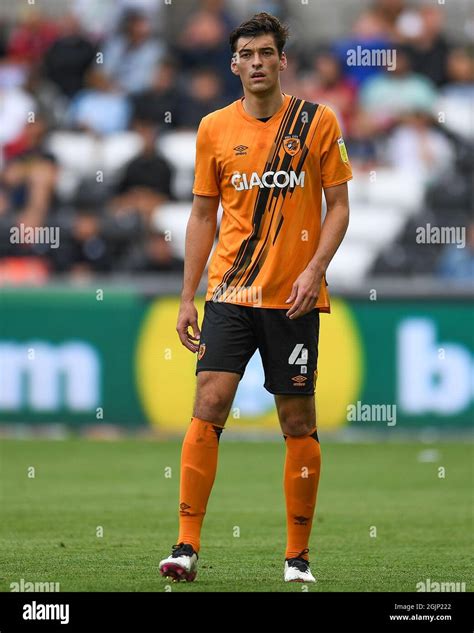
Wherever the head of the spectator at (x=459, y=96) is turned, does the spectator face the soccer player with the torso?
yes

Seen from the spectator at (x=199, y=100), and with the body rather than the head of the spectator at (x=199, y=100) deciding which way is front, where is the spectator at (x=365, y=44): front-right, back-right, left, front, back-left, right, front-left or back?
left

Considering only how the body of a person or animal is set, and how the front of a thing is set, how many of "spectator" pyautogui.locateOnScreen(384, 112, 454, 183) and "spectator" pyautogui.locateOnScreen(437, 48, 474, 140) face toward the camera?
2

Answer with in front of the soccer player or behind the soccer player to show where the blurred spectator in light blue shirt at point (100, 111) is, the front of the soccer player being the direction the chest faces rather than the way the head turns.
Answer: behind

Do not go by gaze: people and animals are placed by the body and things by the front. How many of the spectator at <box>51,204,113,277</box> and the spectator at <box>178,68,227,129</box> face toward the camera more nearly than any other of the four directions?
2

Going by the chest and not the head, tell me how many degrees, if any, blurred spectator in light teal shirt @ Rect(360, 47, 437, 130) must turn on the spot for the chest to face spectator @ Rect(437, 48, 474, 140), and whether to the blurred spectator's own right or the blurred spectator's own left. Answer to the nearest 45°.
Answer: approximately 90° to the blurred spectator's own left

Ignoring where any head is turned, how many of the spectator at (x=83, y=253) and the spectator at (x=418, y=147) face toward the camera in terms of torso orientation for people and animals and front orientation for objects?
2

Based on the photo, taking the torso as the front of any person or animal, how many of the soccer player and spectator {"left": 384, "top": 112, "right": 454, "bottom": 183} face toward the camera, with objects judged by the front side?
2

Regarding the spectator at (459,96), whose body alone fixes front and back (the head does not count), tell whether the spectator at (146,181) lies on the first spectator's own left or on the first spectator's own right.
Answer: on the first spectator's own right
